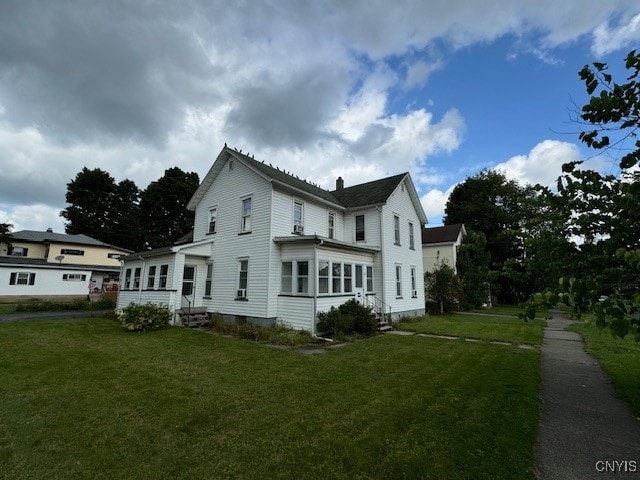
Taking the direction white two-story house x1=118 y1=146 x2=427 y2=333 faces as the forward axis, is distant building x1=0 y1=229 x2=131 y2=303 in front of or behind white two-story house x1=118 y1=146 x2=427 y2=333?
behind

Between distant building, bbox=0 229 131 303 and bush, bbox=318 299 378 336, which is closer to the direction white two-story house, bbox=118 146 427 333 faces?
the bush

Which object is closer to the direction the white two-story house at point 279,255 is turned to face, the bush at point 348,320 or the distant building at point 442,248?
the bush

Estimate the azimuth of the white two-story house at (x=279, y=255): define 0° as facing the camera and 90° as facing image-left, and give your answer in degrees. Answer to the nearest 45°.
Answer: approximately 315°

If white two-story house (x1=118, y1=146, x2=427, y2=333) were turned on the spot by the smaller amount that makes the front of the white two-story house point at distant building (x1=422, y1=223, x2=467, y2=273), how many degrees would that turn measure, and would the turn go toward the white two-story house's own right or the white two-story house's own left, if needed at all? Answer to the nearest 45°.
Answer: approximately 90° to the white two-story house's own left

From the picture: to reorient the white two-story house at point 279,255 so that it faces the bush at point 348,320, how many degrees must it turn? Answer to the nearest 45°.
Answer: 0° — it already faces it
